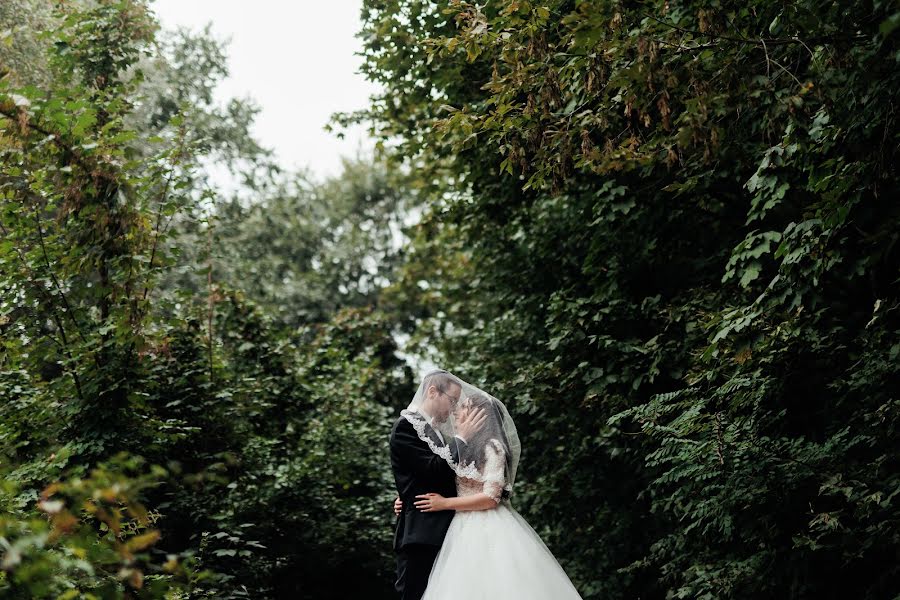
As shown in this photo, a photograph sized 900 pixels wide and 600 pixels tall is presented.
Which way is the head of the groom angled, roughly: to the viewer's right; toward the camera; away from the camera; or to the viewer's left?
to the viewer's right

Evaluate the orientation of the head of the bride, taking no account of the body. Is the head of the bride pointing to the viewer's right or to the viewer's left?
to the viewer's left

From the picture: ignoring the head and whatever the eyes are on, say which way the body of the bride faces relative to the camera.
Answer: to the viewer's left
